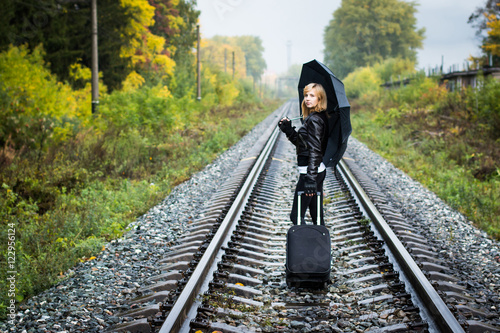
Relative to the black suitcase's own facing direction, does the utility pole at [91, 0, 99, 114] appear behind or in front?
behind

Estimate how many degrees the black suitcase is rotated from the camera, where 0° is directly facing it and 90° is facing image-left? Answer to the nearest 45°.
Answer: approximately 0°
